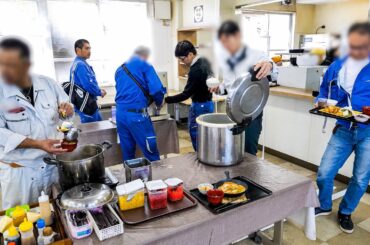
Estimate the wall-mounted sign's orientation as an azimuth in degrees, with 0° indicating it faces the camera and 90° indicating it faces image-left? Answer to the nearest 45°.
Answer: approximately 0°

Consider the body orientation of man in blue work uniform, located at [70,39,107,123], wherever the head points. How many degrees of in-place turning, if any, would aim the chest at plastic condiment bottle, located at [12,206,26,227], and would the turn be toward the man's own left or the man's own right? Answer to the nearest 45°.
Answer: approximately 90° to the man's own right

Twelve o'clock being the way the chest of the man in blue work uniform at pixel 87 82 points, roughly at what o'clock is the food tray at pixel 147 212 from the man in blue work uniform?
The food tray is roughly at 3 o'clock from the man in blue work uniform.

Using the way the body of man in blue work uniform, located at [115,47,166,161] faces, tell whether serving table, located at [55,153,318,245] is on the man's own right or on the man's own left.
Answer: on the man's own right

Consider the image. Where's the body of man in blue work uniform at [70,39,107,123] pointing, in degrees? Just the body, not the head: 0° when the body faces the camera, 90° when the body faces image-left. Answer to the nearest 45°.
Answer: approximately 270°

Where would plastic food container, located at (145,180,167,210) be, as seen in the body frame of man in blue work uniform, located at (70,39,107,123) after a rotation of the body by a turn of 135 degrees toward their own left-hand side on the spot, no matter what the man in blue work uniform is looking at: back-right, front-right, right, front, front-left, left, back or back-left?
back-left

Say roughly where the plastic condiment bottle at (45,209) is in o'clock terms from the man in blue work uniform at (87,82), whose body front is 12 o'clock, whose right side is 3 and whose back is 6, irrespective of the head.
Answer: The plastic condiment bottle is roughly at 3 o'clock from the man in blue work uniform.

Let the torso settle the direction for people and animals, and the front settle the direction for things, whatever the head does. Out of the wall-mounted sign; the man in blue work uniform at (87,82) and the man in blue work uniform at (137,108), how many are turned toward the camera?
1

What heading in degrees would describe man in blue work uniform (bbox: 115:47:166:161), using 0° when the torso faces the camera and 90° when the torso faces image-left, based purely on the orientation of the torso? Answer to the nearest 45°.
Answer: approximately 225°
